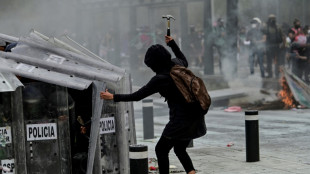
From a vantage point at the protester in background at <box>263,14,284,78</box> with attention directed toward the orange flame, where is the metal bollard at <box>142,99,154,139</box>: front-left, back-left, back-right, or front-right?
front-right

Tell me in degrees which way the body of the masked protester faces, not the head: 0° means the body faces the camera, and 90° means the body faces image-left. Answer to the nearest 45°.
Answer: approximately 90°

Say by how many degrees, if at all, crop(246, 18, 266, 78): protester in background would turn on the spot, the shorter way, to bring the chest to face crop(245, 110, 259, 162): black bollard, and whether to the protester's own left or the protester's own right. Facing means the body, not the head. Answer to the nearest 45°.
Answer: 0° — they already face it

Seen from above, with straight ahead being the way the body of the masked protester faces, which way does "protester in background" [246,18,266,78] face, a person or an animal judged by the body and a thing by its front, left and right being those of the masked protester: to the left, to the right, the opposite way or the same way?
to the left

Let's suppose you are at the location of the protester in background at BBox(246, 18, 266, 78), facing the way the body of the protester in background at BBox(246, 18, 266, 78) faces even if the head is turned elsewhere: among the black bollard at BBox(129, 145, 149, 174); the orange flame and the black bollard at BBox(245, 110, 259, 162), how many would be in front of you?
3

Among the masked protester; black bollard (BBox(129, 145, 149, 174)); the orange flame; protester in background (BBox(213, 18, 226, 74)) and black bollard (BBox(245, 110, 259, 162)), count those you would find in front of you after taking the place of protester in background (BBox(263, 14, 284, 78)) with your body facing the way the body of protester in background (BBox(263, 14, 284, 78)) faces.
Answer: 4

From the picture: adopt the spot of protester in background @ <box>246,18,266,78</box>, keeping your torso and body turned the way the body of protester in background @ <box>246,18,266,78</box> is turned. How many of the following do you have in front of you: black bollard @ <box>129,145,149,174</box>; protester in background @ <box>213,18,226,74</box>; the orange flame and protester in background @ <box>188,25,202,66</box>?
2

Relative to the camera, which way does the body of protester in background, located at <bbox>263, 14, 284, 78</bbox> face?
toward the camera

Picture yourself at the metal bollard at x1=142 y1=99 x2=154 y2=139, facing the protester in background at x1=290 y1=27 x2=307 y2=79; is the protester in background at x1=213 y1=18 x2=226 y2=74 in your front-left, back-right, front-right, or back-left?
front-left

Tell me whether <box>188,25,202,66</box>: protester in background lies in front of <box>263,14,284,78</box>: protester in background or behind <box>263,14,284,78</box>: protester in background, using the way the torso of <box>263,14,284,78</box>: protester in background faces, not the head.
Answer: behind

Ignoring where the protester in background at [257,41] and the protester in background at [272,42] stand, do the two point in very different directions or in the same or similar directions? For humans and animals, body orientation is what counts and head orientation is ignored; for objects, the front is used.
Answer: same or similar directions

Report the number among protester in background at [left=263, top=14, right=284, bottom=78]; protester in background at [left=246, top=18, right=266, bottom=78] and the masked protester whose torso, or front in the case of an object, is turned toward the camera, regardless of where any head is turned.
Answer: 2

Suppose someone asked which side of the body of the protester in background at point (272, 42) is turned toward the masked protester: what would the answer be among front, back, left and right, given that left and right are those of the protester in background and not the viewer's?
front

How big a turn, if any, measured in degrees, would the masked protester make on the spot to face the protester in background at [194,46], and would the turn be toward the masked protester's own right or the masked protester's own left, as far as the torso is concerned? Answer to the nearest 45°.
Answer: approximately 90° to the masked protester's own right

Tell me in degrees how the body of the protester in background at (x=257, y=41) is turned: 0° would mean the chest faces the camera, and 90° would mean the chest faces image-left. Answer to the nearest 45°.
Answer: approximately 0°

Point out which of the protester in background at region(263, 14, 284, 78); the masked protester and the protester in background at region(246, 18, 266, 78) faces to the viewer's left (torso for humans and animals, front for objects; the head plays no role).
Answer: the masked protester

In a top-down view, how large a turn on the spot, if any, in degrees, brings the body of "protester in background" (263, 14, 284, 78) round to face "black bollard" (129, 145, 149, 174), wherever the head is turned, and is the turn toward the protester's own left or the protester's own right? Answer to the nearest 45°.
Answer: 0° — they already face it
